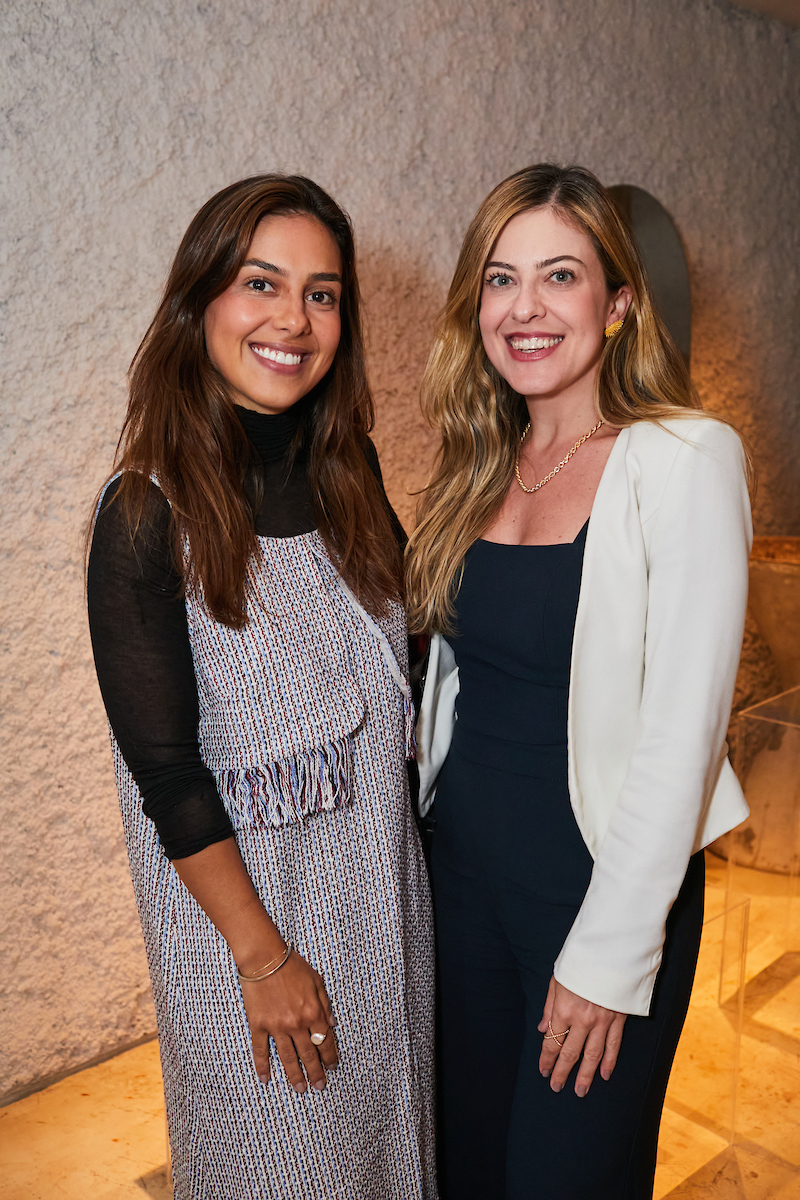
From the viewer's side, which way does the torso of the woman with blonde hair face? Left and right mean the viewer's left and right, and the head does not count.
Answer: facing the viewer and to the left of the viewer

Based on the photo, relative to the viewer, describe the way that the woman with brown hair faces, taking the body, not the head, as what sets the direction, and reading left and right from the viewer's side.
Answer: facing the viewer and to the right of the viewer

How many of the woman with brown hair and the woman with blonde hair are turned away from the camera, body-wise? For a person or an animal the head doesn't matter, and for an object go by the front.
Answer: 0
